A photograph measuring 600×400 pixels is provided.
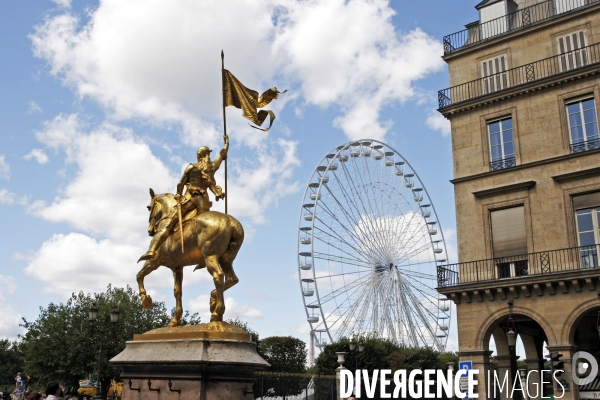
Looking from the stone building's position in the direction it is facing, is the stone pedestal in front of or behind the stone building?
in front

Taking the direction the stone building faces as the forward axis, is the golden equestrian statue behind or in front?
in front

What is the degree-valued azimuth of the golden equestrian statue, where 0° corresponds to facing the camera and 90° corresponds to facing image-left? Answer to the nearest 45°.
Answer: approximately 135°

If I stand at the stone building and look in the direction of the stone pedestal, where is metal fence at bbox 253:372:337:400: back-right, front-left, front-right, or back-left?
front-right

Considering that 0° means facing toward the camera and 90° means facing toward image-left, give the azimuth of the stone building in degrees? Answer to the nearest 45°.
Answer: approximately 45°

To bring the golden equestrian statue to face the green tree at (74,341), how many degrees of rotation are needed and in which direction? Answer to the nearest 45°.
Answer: approximately 45° to its right

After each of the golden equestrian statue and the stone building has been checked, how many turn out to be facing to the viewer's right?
0

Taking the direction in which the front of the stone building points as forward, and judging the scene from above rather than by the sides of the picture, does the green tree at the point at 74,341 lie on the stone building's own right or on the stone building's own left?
on the stone building's own right
